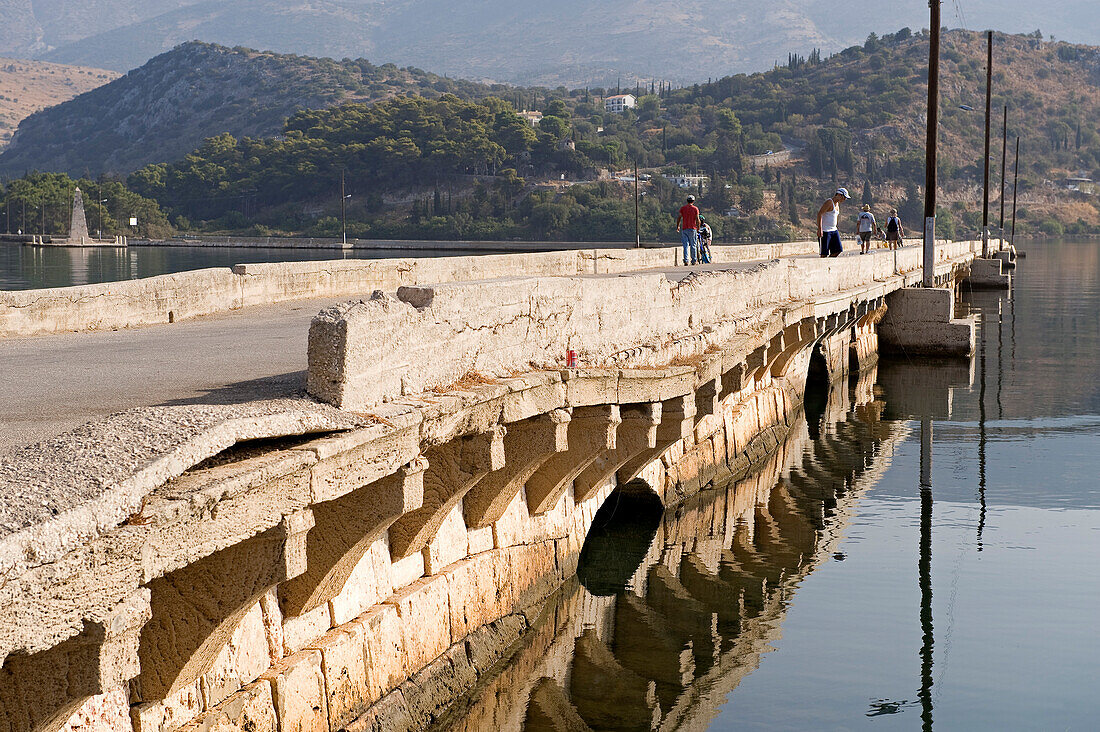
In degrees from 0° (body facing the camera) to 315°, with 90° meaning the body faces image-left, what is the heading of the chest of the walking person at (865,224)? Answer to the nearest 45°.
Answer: approximately 180°

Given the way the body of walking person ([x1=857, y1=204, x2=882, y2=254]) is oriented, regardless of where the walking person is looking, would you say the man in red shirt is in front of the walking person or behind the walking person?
behind

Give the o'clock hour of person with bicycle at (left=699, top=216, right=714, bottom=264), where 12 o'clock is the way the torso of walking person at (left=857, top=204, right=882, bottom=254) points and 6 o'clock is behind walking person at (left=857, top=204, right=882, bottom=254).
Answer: person with bicycle at (left=699, top=216, right=714, bottom=264) is roughly at 7 o'clock from walking person at (left=857, top=204, right=882, bottom=254).
